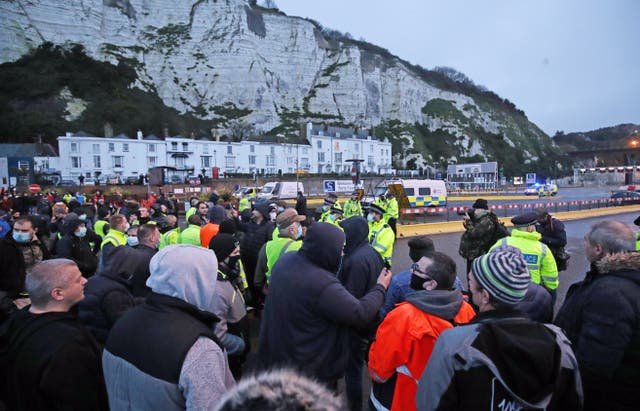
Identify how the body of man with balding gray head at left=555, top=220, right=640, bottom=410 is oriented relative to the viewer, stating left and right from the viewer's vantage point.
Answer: facing away from the viewer and to the left of the viewer

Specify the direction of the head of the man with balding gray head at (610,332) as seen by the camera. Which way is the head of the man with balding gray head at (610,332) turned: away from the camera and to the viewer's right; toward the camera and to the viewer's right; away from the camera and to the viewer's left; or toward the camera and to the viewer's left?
away from the camera and to the viewer's left

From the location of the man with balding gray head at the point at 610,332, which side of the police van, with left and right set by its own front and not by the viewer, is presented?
left

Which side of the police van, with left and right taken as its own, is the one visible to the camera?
left

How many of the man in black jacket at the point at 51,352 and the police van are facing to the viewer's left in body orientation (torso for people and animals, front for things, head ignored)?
1

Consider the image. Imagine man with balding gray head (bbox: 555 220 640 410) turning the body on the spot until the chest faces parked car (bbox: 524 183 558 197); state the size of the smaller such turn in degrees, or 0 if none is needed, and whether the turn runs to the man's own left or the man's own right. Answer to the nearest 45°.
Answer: approximately 45° to the man's own right

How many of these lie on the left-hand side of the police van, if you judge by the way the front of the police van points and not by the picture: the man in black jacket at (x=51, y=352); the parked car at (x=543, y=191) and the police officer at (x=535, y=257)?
2

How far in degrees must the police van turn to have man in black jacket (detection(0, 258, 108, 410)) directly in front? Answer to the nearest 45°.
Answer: approximately 90° to its left

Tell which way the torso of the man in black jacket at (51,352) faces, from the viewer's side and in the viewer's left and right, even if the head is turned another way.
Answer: facing away from the viewer and to the right of the viewer

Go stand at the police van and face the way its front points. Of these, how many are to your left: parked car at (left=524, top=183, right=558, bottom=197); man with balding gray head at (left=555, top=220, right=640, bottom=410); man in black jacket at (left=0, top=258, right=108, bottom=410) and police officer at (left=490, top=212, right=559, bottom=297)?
3

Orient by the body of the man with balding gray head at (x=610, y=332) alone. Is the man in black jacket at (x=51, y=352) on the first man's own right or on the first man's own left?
on the first man's own left
